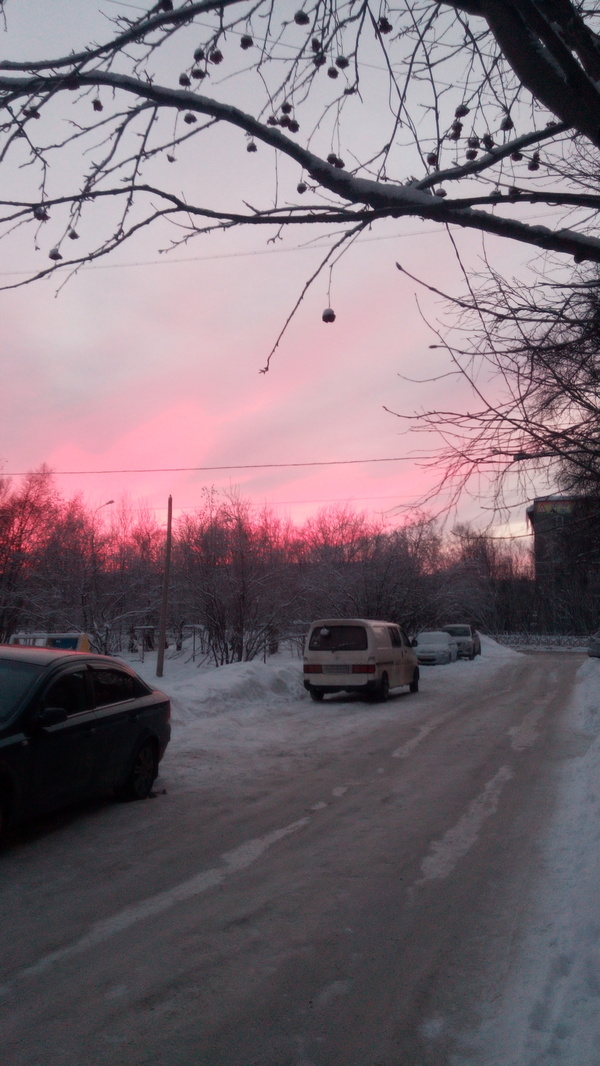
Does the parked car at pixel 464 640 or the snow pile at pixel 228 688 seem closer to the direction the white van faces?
the parked car

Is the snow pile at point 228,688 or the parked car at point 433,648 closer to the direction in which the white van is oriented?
the parked car

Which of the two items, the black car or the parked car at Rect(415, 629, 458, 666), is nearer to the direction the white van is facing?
the parked car

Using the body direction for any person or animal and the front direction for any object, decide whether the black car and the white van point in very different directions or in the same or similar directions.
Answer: very different directions

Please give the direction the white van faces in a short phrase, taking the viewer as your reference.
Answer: facing away from the viewer and to the right of the viewer

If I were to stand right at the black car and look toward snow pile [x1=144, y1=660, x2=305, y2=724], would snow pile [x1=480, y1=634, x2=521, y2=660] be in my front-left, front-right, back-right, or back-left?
front-right

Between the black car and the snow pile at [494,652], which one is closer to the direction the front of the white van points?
the snow pile

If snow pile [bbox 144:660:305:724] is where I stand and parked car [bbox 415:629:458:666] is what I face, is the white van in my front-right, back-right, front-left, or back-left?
front-right

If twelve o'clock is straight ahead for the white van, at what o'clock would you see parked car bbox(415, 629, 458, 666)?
The parked car is roughly at 11 o'clock from the white van.

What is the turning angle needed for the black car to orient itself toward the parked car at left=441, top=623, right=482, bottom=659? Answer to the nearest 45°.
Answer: approximately 180°

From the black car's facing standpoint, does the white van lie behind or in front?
behind
